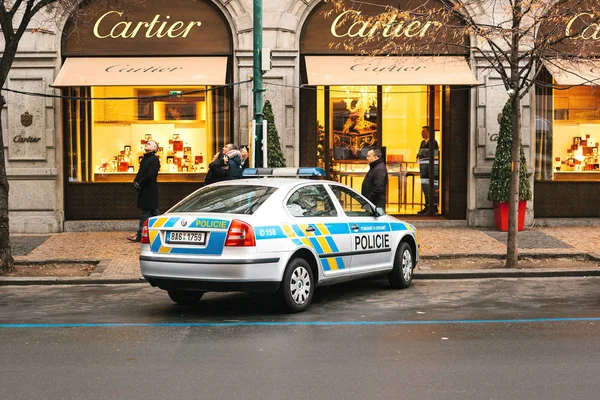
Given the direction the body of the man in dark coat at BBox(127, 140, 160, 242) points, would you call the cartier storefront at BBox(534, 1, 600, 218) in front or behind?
behind

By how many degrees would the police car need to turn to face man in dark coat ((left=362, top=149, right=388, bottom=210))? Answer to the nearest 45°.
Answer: approximately 45° to its left

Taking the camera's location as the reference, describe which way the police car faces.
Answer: facing away from the viewer and to the right of the viewer

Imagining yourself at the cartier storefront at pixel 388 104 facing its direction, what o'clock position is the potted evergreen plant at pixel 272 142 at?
The potted evergreen plant is roughly at 2 o'clock from the cartier storefront.

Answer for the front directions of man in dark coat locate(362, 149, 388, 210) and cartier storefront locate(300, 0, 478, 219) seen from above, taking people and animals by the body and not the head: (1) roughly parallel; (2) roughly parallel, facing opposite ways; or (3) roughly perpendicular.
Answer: roughly perpendicular

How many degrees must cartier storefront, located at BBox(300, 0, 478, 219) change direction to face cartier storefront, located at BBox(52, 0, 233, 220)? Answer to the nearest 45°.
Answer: approximately 90° to its right

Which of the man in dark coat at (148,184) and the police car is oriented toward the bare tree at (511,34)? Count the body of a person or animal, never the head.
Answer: the police car

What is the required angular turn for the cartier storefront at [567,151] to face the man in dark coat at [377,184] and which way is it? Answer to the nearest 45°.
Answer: approximately 45° to its right

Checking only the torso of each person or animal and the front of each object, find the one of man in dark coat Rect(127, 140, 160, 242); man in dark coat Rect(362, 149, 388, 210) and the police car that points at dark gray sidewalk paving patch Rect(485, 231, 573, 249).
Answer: the police car

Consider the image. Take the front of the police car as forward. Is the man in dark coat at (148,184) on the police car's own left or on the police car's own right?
on the police car's own left

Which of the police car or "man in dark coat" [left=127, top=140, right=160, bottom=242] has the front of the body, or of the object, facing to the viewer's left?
the man in dark coat
